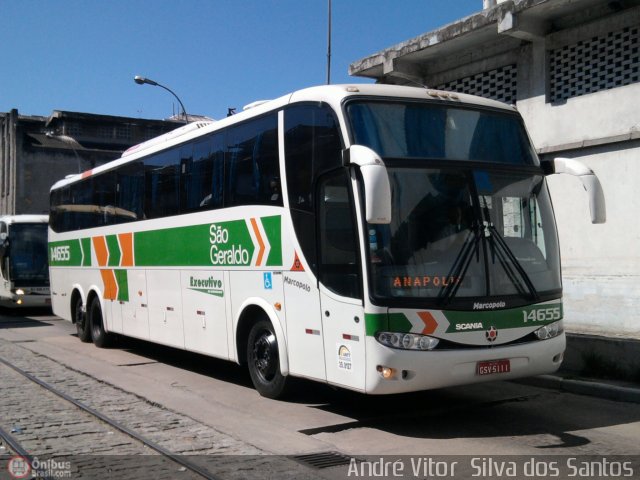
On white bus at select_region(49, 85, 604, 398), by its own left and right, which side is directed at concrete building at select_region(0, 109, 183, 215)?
back

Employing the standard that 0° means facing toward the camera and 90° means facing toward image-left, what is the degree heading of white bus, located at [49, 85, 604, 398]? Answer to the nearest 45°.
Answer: approximately 315°

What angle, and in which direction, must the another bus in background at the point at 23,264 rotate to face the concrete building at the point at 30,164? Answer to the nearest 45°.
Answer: approximately 135° to its left

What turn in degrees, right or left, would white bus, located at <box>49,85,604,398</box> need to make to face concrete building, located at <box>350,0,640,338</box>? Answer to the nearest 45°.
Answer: approximately 90° to its left

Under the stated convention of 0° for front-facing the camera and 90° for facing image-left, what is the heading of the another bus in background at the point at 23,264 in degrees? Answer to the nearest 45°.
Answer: approximately 315°

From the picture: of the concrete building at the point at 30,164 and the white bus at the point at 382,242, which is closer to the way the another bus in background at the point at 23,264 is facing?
the white bus
